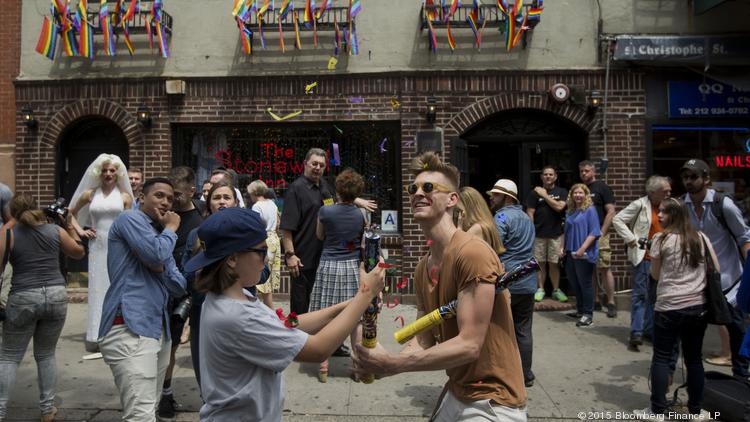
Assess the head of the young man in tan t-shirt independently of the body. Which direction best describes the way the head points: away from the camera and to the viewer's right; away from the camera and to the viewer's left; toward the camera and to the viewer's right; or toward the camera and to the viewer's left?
toward the camera and to the viewer's left

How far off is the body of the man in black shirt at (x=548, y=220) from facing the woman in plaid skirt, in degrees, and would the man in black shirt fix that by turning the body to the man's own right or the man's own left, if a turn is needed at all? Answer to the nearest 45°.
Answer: approximately 45° to the man's own right

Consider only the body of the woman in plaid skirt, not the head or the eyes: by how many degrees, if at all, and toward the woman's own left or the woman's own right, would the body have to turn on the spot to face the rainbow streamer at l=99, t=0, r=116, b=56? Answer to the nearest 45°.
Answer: approximately 45° to the woman's own left

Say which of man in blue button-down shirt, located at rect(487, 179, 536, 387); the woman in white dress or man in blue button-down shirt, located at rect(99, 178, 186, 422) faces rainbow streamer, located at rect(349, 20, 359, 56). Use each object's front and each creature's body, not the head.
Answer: man in blue button-down shirt, located at rect(487, 179, 536, 387)

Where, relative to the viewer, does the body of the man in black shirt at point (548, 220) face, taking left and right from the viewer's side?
facing the viewer

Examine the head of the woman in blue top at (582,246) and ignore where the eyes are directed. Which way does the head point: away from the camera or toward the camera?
toward the camera

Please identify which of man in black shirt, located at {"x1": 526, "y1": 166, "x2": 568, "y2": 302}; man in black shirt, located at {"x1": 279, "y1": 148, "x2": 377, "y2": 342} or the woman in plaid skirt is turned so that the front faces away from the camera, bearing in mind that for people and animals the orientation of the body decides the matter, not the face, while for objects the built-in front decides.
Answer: the woman in plaid skirt

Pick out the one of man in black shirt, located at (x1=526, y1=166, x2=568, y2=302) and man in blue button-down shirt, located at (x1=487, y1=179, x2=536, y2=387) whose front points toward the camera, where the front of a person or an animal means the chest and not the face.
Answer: the man in black shirt

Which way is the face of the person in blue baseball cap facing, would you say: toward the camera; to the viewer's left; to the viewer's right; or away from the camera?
to the viewer's right

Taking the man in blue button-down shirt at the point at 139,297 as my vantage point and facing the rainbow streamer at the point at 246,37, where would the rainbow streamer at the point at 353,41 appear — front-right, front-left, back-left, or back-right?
front-right

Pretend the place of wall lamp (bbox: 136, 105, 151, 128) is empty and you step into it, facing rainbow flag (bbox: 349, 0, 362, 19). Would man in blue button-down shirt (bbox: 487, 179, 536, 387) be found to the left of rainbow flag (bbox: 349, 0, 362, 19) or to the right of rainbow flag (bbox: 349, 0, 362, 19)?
right

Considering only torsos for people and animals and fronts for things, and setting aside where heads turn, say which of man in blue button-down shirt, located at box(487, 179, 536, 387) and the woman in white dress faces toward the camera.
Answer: the woman in white dress

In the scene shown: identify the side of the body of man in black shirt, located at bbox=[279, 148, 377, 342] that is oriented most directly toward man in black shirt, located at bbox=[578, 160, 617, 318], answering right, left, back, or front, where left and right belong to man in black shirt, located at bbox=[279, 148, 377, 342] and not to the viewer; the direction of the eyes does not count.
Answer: left

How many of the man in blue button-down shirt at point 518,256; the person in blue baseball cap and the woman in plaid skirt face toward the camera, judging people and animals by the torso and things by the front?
0

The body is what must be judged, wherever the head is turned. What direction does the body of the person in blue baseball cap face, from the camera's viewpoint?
to the viewer's right

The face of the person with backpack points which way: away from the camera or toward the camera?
toward the camera
